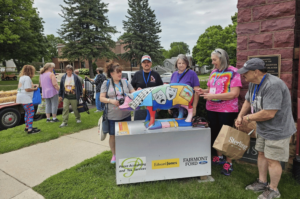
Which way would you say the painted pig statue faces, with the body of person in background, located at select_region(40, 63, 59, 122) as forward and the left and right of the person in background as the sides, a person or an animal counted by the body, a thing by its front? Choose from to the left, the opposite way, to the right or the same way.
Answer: to the left

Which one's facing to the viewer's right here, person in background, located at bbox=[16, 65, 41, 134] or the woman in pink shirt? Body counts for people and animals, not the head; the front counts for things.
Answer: the person in background

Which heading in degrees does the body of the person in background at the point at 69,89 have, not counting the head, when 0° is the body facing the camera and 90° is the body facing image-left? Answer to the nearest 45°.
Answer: approximately 0°

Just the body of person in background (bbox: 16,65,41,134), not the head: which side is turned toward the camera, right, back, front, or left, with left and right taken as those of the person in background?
right

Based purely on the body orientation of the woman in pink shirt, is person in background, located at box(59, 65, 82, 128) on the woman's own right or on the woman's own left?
on the woman's own right

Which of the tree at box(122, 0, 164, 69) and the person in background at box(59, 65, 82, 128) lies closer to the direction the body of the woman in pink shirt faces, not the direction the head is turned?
the person in background

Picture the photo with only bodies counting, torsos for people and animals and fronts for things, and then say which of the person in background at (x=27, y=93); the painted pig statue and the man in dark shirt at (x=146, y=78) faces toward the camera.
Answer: the man in dark shirt

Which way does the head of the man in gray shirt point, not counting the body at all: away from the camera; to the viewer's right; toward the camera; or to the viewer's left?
to the viewer's left

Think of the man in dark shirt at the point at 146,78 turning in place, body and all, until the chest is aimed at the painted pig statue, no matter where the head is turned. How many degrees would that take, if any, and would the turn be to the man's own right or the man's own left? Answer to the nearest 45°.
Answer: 0° — they already face it

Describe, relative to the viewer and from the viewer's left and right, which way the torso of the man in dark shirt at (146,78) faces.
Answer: facing the viewer
